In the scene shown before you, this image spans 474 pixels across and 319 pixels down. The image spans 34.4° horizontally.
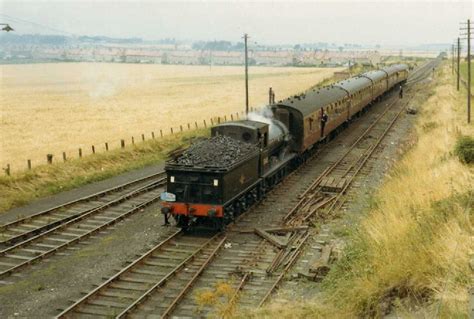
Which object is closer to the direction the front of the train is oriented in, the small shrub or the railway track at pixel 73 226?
the railway track

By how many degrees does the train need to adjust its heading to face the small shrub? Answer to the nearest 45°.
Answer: approximately 135° to its left

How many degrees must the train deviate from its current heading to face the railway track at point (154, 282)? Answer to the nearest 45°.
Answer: approximately 45° to its left

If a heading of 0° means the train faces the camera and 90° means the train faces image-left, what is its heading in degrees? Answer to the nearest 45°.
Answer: approximately 45°

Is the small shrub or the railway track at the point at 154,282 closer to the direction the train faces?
the railway track

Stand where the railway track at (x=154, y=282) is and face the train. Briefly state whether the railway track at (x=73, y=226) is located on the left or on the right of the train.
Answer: left

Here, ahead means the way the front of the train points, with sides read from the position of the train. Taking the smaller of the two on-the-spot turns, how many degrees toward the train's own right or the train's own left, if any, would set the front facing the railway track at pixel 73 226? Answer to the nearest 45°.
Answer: approximately 45° to the train's own right
